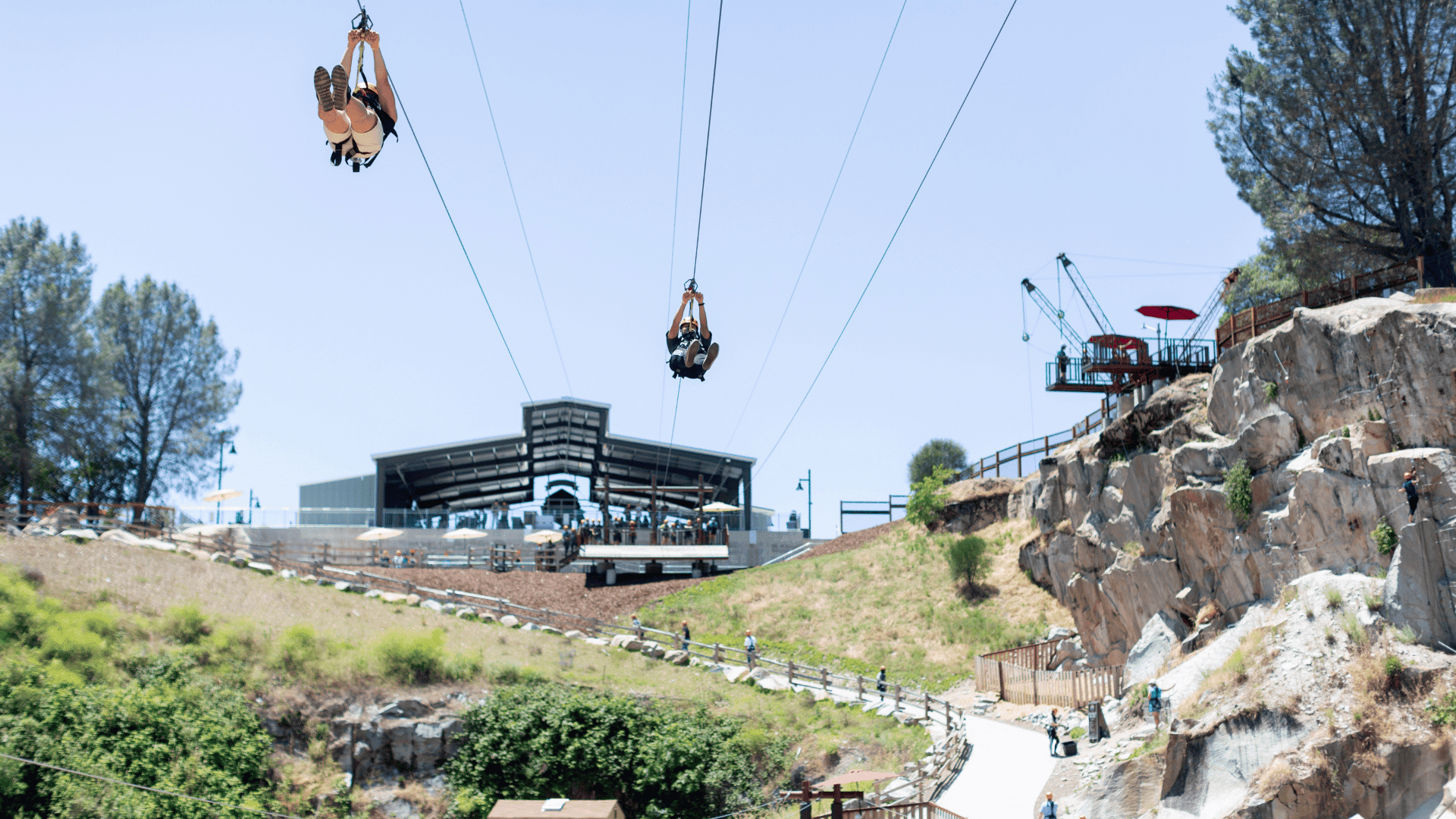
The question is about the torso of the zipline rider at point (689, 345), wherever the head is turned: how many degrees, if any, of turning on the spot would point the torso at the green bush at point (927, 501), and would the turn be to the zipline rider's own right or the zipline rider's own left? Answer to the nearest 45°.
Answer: approximately 180°

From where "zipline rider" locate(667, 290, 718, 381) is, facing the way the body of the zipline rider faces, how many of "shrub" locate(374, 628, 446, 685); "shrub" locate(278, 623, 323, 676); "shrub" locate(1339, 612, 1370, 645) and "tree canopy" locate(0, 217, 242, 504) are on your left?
1

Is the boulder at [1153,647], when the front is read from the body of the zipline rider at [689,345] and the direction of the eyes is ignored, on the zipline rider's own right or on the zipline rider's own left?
on the zipline rider's own left

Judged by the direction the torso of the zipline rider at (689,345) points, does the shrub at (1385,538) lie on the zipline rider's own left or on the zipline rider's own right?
on the zipline rider's own left

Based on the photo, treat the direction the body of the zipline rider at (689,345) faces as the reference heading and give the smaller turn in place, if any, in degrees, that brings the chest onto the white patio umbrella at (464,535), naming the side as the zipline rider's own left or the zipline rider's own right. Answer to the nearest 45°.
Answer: approximately 180°

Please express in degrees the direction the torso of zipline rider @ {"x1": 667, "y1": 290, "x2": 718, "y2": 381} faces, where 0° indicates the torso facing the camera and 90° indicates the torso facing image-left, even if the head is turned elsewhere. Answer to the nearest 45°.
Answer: approximately 0°

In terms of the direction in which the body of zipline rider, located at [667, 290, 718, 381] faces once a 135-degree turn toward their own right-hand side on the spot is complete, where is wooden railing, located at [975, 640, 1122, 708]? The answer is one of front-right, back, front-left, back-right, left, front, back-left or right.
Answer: right

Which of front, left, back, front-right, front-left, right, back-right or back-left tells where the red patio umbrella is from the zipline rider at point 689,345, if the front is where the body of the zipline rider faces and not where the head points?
back-left

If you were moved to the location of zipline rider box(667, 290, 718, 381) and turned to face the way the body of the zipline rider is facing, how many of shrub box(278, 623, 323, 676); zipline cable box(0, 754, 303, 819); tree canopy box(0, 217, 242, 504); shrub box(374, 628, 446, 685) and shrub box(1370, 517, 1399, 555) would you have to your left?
1

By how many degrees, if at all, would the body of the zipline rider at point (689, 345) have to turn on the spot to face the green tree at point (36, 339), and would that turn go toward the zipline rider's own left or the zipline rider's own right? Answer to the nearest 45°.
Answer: approximately 135° to the zipline rider's own right

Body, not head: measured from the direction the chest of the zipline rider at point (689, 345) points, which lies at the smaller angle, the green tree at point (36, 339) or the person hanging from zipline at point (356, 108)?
the person hanging from zipline

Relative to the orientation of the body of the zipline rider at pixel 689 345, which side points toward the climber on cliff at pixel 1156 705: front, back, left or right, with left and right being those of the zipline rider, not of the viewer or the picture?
left

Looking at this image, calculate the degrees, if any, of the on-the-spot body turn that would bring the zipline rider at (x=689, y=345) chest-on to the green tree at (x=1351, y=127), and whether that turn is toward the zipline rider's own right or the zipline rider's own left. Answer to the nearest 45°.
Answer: approximately 135° to the zipline rider's own left

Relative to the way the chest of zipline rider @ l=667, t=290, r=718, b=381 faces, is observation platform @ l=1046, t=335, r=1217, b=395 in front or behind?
behind

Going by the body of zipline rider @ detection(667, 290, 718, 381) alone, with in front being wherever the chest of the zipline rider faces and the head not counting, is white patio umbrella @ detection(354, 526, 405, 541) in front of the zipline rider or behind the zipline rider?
behind
